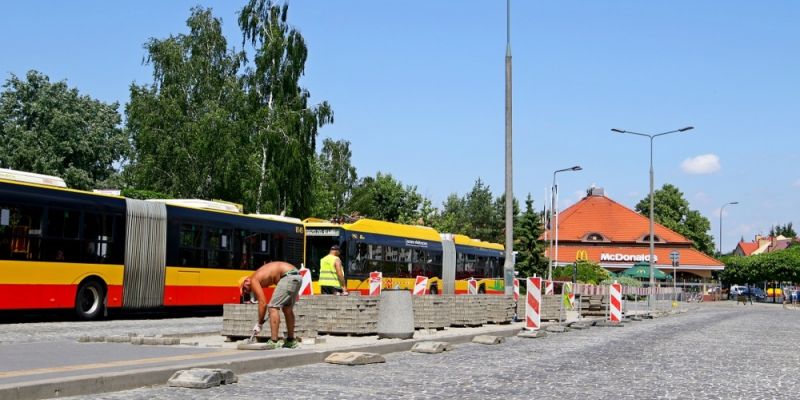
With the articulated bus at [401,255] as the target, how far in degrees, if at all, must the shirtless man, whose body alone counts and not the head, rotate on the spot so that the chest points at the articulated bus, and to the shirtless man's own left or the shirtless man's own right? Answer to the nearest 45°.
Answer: approximately 90° to the shirtless man's own right

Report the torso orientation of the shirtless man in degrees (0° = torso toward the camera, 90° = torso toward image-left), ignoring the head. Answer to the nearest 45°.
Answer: approximately 90°

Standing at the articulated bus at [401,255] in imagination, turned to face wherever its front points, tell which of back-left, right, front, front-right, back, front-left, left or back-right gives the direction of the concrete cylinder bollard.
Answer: front-left

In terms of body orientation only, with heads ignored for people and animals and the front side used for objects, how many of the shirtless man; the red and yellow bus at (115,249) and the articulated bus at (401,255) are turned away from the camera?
0

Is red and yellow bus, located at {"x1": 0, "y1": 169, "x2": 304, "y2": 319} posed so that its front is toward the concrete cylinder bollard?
no

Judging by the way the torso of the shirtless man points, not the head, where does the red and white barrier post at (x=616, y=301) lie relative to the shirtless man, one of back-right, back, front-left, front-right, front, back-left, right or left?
back-right

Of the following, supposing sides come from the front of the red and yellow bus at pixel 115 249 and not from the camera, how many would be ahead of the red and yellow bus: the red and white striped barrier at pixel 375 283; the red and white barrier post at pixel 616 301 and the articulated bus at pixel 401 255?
0

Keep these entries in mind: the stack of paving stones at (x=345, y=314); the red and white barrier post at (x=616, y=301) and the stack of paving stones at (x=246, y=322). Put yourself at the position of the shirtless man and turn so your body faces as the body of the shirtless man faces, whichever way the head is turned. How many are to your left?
0

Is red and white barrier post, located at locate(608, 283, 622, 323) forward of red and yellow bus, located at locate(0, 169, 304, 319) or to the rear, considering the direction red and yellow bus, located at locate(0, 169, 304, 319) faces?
to the rear

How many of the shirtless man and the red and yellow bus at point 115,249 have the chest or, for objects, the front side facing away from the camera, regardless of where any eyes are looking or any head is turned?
0

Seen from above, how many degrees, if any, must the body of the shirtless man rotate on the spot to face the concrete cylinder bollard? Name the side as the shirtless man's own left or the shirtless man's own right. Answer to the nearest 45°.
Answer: approximately 135° to the shirtless man's own right

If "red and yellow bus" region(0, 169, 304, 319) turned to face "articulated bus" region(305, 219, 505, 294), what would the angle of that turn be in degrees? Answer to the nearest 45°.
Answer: approximately 180°

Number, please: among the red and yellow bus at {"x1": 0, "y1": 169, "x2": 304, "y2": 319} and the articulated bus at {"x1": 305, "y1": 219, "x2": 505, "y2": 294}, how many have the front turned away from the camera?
0

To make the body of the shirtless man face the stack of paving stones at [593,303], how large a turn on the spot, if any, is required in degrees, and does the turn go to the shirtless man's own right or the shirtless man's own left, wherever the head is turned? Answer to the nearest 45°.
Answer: approximately 135° to the shirtless man's own right

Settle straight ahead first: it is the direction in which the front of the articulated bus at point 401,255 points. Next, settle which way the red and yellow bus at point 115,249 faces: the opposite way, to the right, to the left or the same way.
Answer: the same way

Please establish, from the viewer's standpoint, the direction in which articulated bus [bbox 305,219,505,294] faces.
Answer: facing the viewer and to the left of the viewer

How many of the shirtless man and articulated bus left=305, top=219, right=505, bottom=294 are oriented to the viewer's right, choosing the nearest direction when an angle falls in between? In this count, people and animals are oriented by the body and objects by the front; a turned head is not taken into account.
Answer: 0
